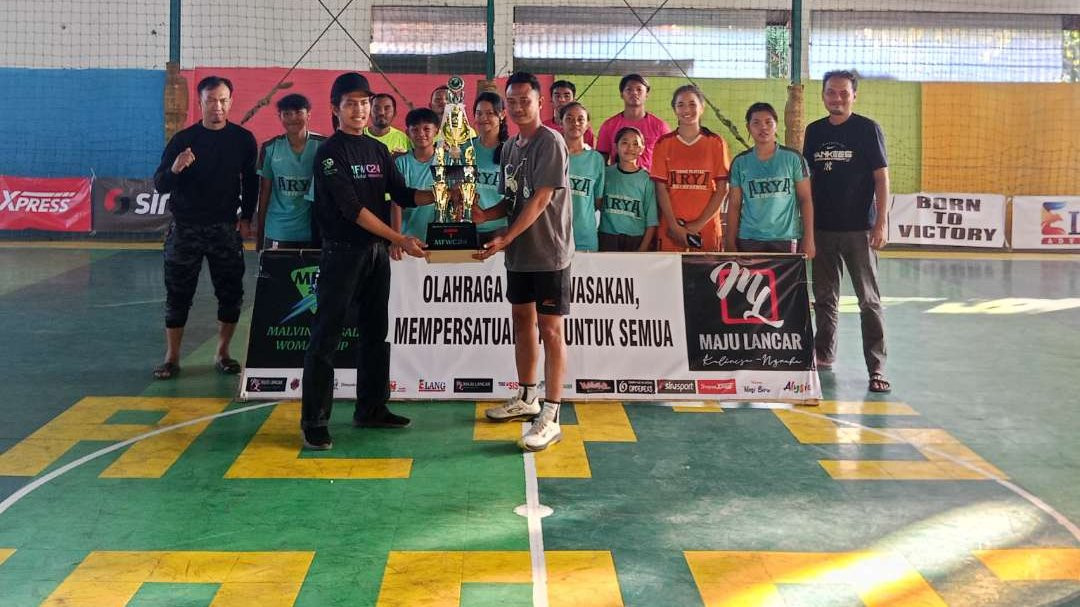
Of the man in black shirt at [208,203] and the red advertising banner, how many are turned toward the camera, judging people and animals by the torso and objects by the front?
2

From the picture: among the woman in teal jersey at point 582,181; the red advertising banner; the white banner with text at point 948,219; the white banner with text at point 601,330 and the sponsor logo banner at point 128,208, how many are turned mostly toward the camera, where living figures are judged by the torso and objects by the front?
5

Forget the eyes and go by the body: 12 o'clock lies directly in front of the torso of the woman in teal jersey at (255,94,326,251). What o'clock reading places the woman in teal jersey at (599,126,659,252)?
the woman in teal jersey at (599,126,659,252) is roughly at 9 o'clock from the woman in teal jersey at (255,94,326,251).

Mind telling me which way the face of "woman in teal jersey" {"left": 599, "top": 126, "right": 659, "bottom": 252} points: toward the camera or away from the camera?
toward the camera

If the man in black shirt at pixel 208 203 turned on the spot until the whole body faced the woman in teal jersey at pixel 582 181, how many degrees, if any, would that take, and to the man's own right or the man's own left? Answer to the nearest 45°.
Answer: approximately 90° to the man's own left

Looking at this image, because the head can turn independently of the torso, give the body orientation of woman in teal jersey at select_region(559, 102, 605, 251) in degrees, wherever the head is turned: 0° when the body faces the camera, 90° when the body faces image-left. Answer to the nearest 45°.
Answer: approximately 0°

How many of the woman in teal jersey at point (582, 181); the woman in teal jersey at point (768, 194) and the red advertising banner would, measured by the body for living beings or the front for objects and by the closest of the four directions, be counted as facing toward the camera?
3

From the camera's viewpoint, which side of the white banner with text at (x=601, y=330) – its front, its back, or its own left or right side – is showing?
front

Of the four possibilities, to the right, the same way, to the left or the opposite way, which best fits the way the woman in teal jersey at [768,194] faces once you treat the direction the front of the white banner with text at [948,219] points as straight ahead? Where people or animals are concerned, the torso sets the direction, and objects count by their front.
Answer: the same way

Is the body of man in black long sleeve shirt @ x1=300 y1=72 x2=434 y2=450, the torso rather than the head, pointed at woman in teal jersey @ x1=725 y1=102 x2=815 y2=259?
no
